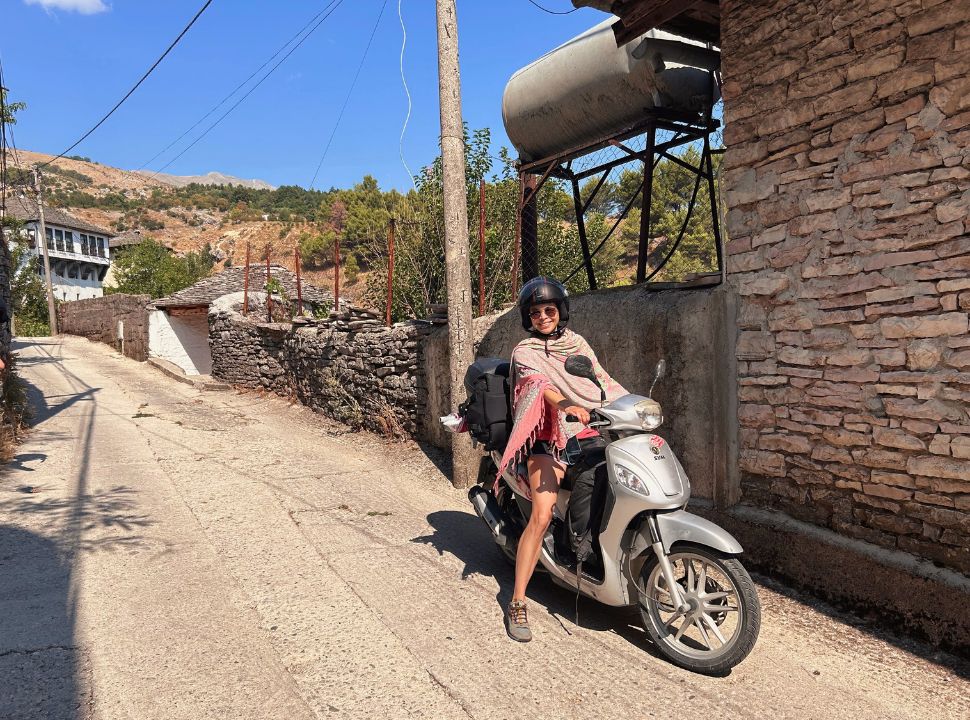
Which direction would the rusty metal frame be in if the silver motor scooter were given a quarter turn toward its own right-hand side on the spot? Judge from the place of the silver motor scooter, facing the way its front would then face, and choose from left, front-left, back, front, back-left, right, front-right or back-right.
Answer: back-right

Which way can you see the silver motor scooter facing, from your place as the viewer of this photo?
facing the viewer and to the right of the viewer

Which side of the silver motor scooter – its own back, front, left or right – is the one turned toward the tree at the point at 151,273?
back

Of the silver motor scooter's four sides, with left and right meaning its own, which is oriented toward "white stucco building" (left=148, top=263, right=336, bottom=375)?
back

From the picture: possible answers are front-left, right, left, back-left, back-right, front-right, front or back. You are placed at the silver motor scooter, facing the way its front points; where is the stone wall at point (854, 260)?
left

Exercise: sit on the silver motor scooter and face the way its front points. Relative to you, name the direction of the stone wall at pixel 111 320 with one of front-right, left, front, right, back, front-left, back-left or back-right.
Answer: back

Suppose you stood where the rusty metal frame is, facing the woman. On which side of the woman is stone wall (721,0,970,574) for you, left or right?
left

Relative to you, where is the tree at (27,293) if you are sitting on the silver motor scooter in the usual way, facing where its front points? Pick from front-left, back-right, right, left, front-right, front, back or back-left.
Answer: back

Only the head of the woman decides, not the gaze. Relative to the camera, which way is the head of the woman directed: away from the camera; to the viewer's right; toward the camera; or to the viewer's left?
toward the camera

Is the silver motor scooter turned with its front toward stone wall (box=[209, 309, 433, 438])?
no
